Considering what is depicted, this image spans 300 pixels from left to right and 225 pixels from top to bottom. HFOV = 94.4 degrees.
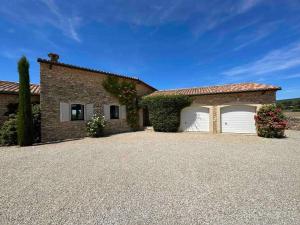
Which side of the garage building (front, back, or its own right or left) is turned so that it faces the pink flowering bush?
left

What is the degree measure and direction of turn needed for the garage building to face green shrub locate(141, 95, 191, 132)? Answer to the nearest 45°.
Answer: approximately 90° to its right

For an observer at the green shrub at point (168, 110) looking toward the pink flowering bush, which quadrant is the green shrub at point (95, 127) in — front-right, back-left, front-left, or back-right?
back-right

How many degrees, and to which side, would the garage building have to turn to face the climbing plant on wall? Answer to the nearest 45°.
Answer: approximately 90° to its right

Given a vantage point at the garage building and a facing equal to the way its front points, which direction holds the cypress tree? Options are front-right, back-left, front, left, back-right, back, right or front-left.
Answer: front-right

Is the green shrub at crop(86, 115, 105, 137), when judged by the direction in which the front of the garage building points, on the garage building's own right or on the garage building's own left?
on the garage building's own right

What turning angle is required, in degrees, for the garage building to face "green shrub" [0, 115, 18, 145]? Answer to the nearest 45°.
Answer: approximately 45° to its right

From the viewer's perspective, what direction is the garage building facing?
toward the camera
